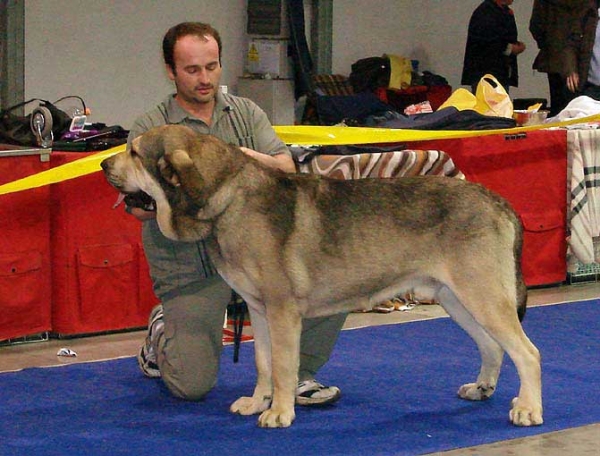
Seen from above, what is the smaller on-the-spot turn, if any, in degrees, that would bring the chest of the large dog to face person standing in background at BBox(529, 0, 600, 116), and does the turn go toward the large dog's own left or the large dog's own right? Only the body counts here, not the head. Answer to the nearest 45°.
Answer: approximately 90° to the large dog's own right

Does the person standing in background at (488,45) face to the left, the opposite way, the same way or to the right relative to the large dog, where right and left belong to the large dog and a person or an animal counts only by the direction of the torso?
the opposite way

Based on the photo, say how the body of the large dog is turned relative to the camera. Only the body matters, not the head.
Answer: to the viewer's left

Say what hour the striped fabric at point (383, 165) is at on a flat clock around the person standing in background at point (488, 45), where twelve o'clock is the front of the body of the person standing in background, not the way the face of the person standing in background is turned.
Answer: The striped fabric is roughly at 3 o'clock from the person standing in background.

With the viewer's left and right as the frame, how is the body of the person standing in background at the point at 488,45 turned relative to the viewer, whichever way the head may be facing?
facing to the right of the viewer
